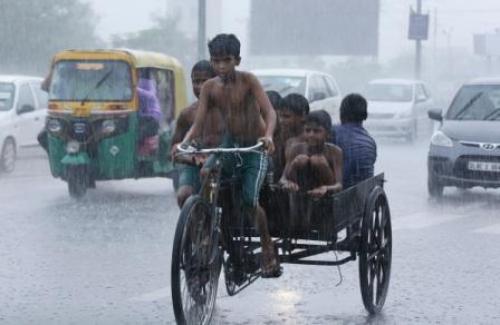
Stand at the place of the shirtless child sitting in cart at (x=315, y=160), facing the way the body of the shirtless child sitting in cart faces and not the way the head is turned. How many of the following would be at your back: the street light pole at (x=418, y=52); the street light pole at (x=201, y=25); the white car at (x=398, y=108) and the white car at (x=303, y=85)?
4

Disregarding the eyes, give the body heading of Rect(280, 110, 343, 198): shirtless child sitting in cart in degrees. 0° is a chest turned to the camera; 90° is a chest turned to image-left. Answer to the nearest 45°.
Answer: approximately 0°

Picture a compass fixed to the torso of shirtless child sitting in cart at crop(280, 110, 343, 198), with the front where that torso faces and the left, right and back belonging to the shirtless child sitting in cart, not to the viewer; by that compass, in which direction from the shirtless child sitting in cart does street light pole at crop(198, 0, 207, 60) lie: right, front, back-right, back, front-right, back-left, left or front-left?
back

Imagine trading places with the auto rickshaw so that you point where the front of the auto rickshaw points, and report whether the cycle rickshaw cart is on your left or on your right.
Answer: on your left

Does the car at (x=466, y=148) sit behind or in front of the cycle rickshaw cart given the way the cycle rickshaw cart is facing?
behind

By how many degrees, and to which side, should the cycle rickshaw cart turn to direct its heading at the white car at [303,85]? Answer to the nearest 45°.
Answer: approximately 135° to its right

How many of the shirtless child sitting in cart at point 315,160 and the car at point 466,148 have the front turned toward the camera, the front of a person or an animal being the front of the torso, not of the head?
2
